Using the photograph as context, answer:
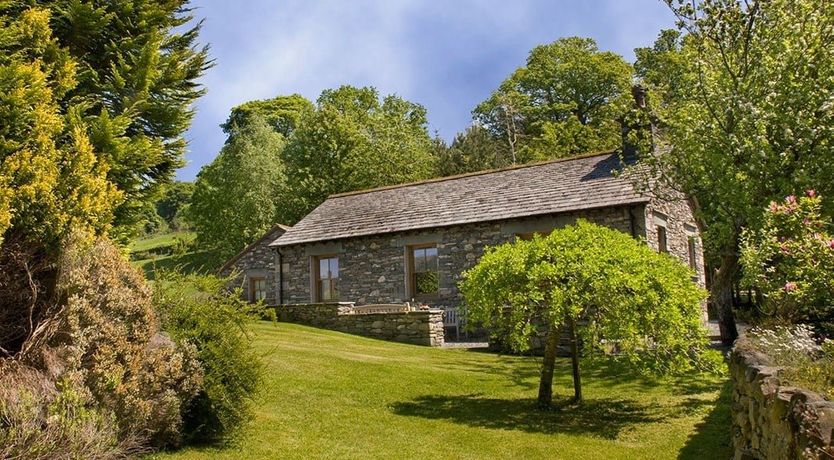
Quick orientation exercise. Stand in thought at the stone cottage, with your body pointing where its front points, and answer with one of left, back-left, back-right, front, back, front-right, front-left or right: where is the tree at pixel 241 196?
right

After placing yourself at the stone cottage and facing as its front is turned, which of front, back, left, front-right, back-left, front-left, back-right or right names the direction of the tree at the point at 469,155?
back-right

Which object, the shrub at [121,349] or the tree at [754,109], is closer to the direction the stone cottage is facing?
the shrub

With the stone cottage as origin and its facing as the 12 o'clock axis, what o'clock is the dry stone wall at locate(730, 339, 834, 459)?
The dry stone wall is roughly at 10 o'clock from the stone cottage.

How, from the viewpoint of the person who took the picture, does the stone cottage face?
facing the viewer and to the left of the viewer

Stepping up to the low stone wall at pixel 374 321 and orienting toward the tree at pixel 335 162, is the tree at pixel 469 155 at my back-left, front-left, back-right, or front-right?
front-right

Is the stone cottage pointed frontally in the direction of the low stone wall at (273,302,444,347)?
yes

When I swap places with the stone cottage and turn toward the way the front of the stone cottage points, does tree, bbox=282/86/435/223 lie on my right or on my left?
on my right

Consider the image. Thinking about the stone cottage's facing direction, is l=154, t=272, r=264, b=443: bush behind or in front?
in front

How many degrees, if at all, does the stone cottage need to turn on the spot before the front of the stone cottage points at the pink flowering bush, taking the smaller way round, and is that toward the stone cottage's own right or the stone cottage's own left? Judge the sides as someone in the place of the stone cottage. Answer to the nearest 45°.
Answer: approximately 45° to the stone cottage's own left

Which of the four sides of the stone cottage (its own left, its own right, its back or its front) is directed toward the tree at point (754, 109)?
left

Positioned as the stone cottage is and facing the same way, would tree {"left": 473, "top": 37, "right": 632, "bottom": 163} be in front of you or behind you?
behind
